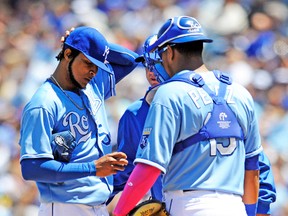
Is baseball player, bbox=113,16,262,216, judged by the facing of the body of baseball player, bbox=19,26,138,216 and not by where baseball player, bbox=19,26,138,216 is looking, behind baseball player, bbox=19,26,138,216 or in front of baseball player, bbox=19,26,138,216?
in front

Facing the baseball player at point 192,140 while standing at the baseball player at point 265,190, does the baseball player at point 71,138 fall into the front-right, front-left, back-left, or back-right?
front-right

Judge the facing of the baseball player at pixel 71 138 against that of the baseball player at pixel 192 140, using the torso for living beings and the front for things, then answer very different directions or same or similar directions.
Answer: very different directions

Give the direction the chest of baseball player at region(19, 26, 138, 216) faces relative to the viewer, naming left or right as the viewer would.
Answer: facing the viewer and to the right of the viewer

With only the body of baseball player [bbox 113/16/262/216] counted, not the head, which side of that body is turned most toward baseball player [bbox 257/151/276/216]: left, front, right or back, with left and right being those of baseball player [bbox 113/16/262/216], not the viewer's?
right

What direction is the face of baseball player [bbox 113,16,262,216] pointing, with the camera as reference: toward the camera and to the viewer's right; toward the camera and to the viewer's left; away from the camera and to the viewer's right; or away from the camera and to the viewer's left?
away from the camera and to the viewer's left

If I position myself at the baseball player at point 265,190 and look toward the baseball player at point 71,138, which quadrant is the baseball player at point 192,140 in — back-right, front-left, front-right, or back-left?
front-left

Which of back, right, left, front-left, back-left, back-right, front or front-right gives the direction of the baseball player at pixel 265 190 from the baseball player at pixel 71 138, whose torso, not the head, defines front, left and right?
front-left

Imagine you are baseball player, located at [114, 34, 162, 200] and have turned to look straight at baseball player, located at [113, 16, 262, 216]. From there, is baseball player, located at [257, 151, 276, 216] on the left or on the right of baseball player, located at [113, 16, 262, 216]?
left

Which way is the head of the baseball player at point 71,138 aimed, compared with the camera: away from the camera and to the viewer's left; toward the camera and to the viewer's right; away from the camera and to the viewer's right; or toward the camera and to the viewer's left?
toward the camera and to the viewer's right

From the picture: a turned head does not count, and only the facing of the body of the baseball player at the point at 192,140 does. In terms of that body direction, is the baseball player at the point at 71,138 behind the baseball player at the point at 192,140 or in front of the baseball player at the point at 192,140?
in front
